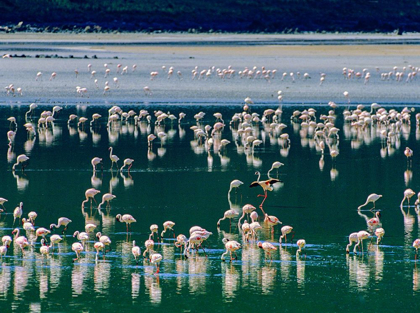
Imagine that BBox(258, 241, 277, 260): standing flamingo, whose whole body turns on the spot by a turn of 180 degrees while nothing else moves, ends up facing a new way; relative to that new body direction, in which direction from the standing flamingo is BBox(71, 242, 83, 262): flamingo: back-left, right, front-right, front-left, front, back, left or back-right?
back

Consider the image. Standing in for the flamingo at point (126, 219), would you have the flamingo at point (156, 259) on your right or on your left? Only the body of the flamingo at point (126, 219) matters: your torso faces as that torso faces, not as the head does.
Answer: on your left

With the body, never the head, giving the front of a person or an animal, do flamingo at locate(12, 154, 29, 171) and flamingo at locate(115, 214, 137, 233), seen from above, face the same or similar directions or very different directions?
same or similar directions

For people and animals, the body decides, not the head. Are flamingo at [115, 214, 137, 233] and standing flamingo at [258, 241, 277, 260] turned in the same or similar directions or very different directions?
same or similar directions

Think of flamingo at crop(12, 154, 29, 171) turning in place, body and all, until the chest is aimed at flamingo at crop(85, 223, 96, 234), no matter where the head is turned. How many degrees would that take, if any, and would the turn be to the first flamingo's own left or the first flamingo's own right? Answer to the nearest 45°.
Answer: approximately 90° to the first flamingo's own left

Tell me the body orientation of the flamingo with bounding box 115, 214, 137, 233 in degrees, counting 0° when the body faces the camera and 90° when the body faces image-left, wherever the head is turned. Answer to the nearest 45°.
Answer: approximately 90°

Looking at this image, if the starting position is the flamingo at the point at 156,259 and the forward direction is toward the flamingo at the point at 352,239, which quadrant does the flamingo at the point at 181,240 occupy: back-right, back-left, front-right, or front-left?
front-left

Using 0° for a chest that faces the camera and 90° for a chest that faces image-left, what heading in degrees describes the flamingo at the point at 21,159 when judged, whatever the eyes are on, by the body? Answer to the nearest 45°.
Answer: approximately 90°

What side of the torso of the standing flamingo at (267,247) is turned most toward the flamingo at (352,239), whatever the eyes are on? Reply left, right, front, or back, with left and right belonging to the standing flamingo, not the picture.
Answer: back

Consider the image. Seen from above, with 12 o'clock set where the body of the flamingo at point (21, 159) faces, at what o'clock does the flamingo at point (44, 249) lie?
the flamingo at point (44, 249) is roughly at 9 o'clock from the flamingo at point (21, 159).

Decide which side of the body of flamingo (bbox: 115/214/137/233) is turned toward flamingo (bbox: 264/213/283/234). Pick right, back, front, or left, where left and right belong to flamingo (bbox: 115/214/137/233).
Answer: back

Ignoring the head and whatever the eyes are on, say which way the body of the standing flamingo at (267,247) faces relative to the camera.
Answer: to the viewer's left

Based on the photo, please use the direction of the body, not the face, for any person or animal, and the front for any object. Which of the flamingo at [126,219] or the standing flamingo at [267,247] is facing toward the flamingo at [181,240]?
the standing flamingo
